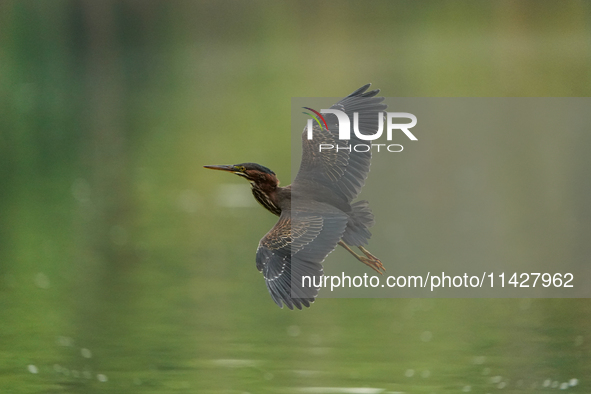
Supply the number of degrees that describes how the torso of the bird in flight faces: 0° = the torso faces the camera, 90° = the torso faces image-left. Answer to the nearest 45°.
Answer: approximately 90°
